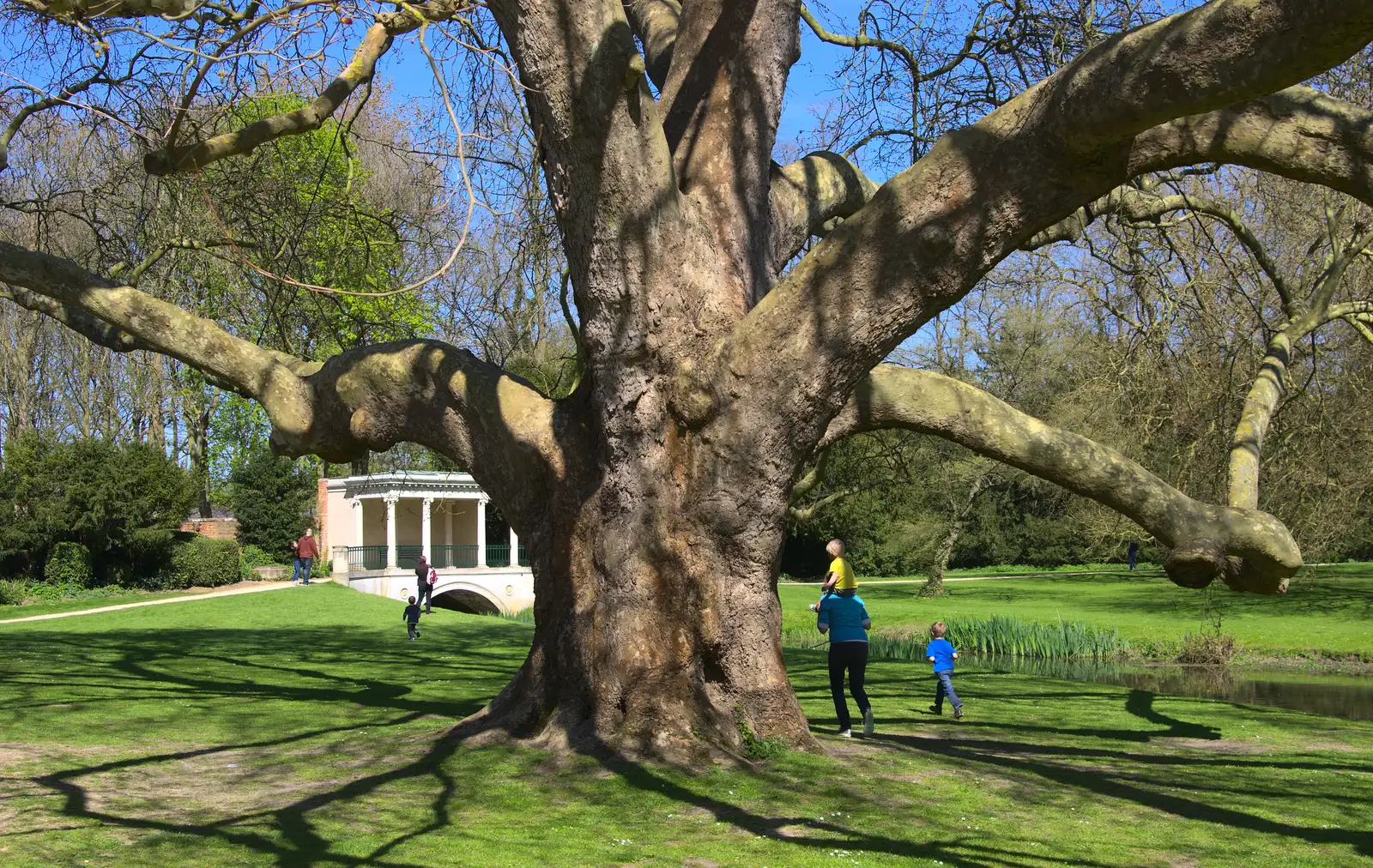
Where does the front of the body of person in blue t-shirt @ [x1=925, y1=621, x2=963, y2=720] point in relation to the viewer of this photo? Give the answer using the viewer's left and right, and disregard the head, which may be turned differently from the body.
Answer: facing away from the viewer and to the left of the viewer

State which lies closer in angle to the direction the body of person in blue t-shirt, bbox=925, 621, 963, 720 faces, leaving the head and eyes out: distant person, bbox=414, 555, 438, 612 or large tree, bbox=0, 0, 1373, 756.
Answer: the distant person

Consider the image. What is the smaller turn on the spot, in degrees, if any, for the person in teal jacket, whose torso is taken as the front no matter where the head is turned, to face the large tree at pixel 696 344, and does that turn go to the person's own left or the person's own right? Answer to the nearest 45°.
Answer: approximately 135° to the person's own left

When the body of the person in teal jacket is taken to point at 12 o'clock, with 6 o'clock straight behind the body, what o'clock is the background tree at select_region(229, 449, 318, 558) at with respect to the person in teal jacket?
The background tree is roughly at 11 o'clock from the person in teal jacket.

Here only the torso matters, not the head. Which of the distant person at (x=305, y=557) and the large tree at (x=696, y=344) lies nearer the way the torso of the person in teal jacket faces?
the distant person

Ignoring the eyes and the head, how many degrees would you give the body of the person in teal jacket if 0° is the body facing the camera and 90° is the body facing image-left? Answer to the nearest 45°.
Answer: approximately 180°

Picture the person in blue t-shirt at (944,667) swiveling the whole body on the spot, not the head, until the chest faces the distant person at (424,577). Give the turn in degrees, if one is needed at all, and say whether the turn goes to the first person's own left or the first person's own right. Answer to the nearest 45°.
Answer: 0° — they already face them

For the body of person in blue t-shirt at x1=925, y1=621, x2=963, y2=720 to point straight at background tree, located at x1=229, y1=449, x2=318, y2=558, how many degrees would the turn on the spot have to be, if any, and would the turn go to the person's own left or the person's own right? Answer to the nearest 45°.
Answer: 0° — they already face it

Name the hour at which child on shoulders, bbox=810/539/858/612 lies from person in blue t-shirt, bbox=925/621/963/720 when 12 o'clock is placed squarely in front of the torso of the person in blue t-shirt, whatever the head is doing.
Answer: The child on shoulders is roughly at 8 o'clock from the person in blue t-shirt.
